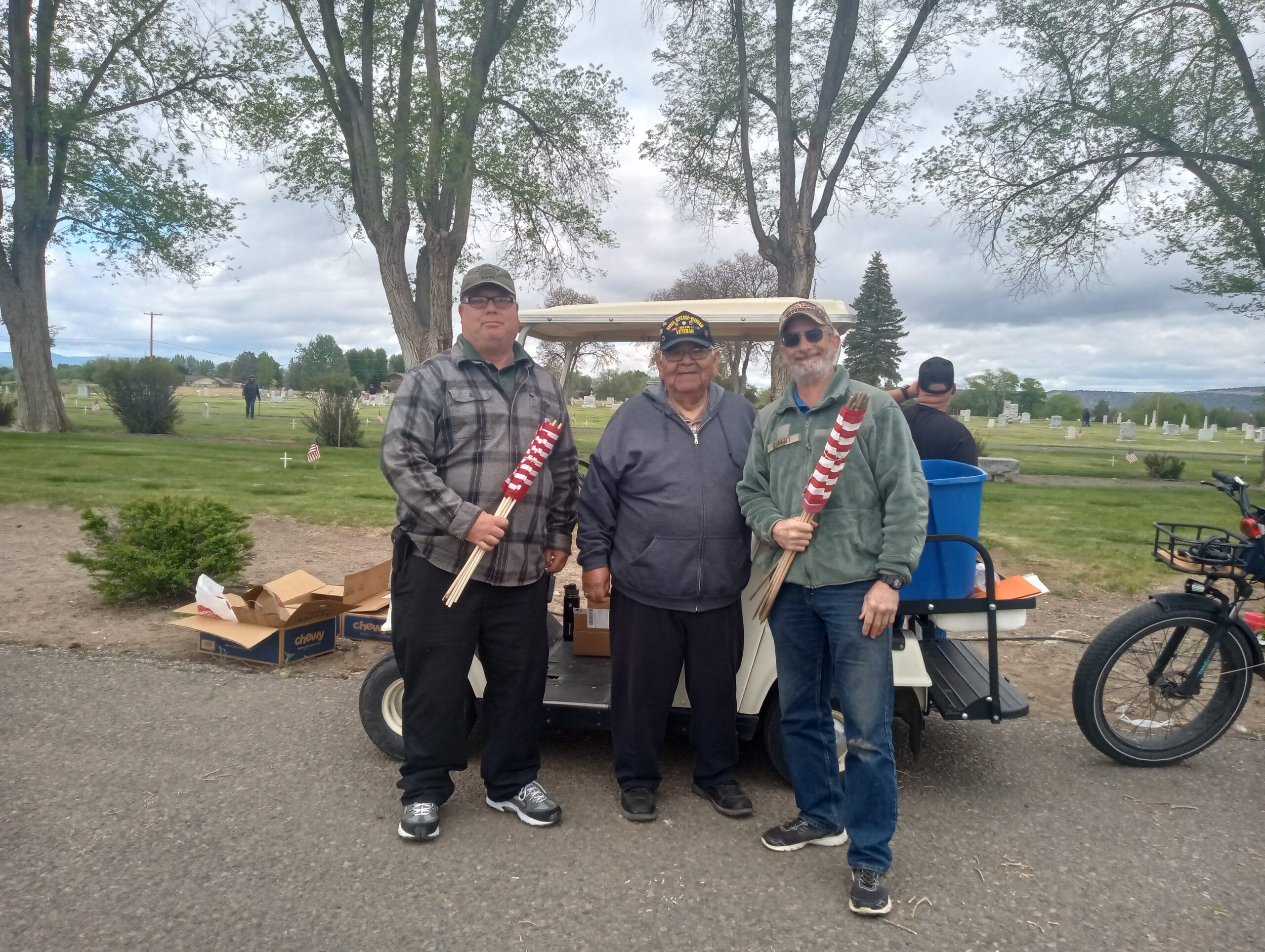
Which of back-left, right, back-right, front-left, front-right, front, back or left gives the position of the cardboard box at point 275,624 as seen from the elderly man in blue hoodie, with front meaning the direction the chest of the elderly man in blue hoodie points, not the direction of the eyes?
back-right

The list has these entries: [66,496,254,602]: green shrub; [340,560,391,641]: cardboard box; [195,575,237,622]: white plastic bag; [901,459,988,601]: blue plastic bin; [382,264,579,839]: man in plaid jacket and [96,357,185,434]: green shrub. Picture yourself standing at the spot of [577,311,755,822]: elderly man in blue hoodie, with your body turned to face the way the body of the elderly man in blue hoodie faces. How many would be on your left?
1

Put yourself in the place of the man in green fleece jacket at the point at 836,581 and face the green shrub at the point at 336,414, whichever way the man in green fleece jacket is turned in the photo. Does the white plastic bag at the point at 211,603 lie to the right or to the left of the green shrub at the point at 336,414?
left

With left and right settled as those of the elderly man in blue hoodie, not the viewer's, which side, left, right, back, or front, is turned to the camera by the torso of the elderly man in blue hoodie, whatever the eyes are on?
front

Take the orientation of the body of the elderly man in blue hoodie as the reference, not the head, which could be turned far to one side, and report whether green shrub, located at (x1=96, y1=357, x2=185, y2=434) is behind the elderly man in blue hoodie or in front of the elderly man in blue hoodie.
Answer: behind

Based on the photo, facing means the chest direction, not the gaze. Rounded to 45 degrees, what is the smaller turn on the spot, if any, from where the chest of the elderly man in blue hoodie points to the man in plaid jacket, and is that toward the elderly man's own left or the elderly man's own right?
approximately 90° to the elderly man's own right

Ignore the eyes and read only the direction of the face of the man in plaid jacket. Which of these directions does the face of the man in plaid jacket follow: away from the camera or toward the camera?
toward the camera

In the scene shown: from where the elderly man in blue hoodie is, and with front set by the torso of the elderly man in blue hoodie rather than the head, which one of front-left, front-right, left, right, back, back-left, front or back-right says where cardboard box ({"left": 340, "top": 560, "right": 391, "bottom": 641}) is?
back-right

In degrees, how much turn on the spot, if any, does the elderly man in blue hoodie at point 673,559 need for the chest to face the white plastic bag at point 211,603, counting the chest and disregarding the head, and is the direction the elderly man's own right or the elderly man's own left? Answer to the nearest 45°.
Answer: approximately 135° to the elderly man's own right

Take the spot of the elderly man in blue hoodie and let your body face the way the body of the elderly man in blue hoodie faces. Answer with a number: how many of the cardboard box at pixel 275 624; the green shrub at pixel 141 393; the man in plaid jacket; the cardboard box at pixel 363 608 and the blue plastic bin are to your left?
1

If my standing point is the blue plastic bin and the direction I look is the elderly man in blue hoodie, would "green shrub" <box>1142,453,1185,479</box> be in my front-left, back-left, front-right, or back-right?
back-right

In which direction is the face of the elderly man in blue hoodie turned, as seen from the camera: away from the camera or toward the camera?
toward the camera

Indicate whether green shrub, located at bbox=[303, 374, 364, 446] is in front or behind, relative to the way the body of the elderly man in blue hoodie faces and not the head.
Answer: behind

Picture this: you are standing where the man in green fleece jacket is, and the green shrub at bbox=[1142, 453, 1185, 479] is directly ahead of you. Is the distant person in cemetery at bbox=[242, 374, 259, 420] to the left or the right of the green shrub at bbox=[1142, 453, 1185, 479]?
left

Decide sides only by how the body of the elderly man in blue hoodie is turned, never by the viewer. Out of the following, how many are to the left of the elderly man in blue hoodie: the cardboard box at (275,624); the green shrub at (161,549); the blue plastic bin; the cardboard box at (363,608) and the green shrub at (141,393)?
1
